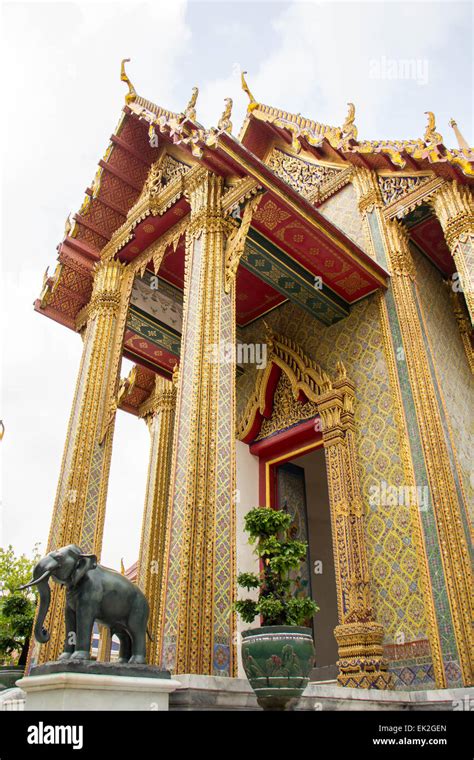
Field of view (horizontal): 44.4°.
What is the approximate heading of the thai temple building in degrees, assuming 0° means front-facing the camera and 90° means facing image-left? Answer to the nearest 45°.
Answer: approximately 45°

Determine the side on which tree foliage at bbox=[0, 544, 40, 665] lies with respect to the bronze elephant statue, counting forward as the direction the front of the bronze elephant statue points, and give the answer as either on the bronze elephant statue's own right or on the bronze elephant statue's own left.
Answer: on the bronze elephant statue's own right

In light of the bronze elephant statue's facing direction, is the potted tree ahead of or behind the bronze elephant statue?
behind

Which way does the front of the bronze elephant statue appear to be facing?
to the viewer's left
